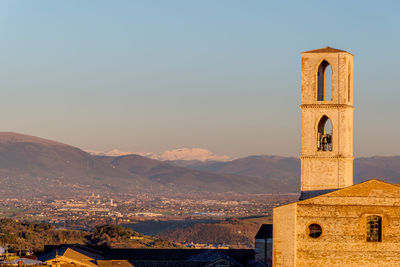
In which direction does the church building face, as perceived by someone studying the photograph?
facing the viewer
